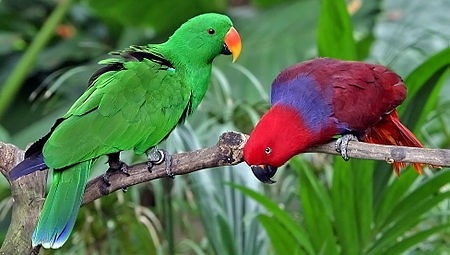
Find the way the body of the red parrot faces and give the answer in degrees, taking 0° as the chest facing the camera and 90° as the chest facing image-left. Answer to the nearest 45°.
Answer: approximately 90°

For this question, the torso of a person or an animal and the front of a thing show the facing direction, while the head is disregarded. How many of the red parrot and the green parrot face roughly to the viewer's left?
1

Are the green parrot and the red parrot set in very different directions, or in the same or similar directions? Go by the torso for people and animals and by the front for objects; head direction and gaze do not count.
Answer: very different directions

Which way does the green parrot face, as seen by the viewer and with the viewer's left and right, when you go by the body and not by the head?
facing to the right of the viewer

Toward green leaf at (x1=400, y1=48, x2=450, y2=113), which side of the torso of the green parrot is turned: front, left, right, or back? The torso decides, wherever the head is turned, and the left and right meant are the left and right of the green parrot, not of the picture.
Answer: front
